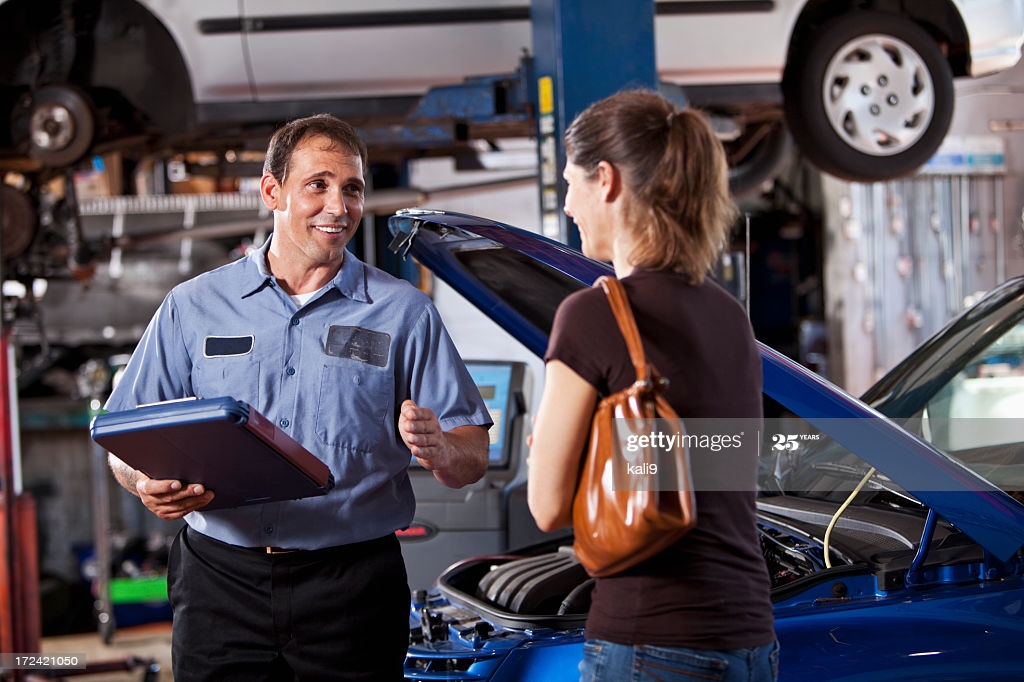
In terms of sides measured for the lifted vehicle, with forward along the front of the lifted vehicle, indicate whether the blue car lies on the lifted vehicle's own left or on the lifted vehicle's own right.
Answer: on the lifted vehicle's own left

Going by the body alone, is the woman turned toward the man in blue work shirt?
yes

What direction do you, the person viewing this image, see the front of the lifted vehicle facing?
facing to the left of the viewer

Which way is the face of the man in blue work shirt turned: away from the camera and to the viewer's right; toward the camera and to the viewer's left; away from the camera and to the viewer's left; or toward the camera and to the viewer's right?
toward the camera and to the viewer's right

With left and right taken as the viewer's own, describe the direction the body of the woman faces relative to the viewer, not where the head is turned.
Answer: facing away from the viewer and to the left of the viewer

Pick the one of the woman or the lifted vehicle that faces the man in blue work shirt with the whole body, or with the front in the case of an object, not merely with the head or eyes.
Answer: the woman

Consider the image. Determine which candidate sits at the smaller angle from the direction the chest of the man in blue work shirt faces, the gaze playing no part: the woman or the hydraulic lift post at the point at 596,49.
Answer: the woman

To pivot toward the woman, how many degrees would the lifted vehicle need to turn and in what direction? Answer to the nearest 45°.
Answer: approximately 90° to its left

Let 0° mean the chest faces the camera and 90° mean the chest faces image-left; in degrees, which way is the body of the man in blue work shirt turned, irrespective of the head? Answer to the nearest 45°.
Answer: approximately 0°

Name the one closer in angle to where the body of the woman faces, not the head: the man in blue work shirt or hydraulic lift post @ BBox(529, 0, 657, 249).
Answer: the man in blue work shirt
